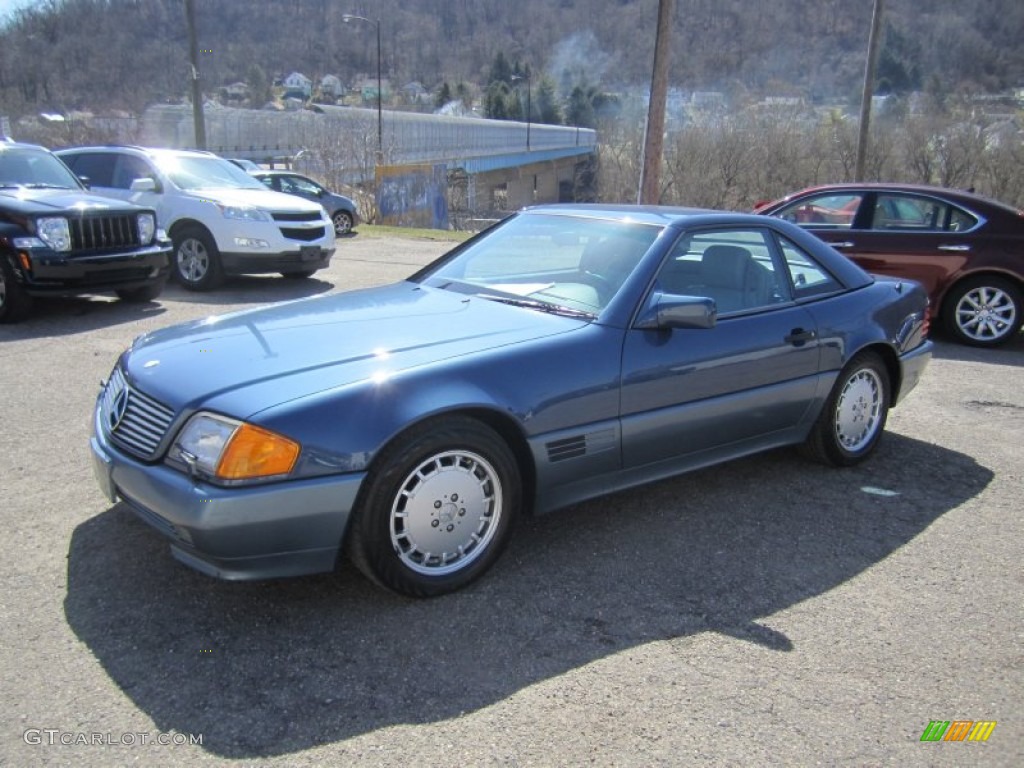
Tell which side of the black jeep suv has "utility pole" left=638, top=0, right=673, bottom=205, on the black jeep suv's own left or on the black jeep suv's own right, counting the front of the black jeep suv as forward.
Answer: on the black jeep suv's own left

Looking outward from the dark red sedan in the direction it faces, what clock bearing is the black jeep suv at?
The black jeep suv is roughly at 11 o'clock from the dark red sedan.

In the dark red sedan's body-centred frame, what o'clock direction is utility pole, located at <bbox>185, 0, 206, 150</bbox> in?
The utility pole is roughly at 1 o'clock from the dark red sedan.

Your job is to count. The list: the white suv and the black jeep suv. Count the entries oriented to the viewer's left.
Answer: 0

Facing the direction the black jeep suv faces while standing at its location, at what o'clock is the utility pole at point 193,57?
The utility pole is roughly at 8 o'clock from the black jeep suv.

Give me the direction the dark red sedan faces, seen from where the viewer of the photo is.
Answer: facing to the left of the viewer

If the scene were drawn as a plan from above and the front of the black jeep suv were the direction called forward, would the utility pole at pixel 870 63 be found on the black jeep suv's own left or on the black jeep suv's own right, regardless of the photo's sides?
on the black jeep suv's own left

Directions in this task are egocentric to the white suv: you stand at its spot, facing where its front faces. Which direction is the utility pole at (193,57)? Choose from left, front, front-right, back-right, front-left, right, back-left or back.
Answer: back-left
